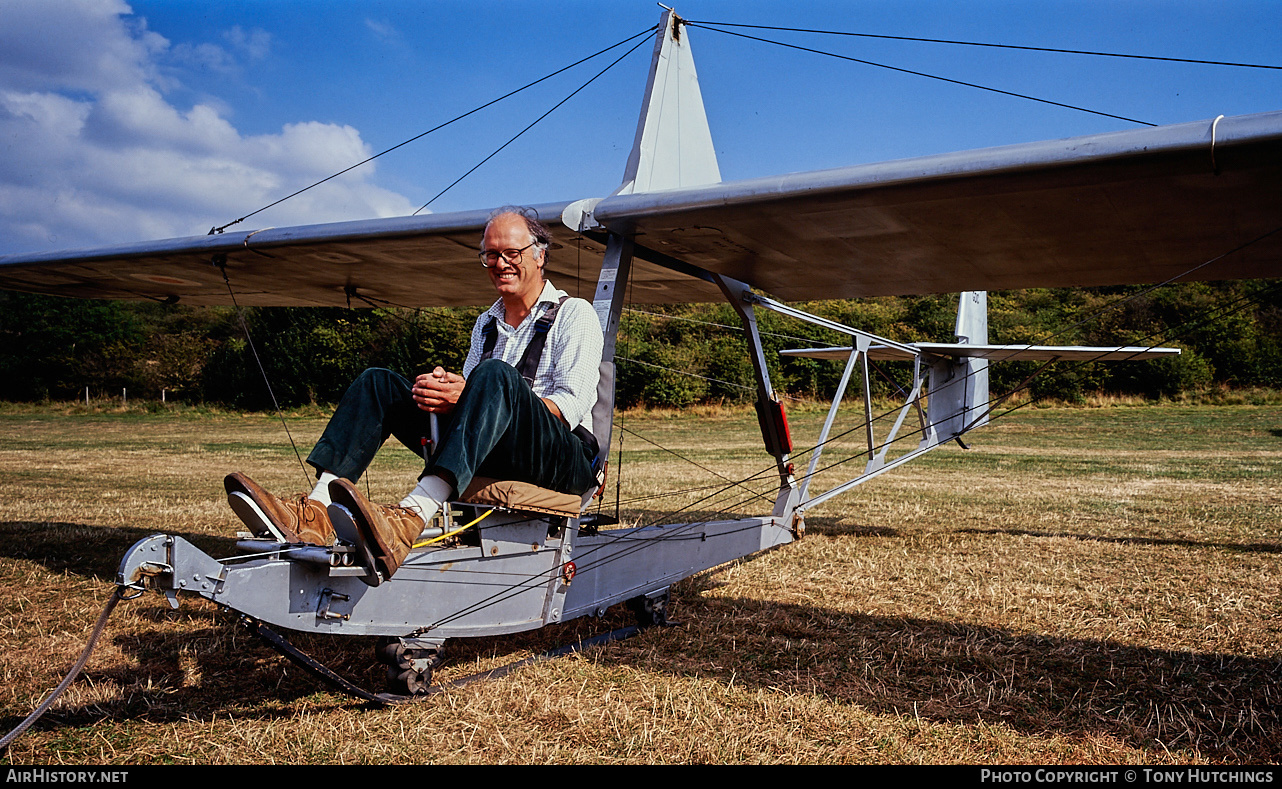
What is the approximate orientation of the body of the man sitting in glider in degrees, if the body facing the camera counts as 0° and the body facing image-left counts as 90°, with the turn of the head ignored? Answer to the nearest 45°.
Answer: approximately 45°
